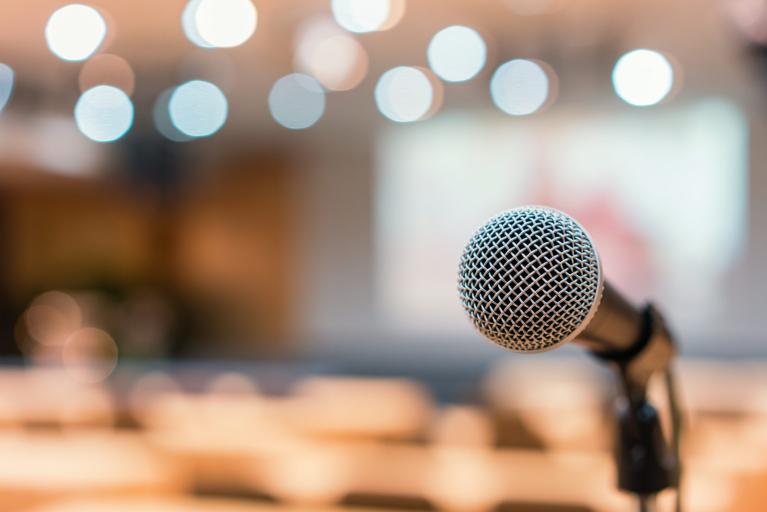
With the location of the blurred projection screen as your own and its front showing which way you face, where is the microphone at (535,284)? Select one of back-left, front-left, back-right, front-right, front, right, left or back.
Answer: front

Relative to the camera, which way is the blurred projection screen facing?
toward the camera

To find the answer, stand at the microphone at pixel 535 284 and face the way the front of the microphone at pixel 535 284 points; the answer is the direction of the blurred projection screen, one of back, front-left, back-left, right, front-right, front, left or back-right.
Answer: back-right

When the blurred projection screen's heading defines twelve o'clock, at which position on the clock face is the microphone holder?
The microphone holder is roughly at 12 o'clock from the blurred projection screen.

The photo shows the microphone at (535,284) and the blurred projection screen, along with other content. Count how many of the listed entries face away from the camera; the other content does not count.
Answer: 0
